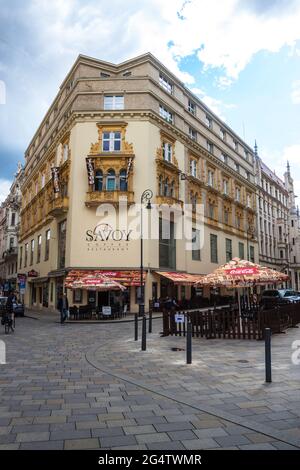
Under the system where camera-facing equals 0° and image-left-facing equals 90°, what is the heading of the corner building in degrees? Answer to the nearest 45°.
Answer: approximately 0°

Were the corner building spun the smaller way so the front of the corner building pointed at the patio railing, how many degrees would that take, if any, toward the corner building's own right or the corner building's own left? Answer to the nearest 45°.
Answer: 0° — it already faces it
